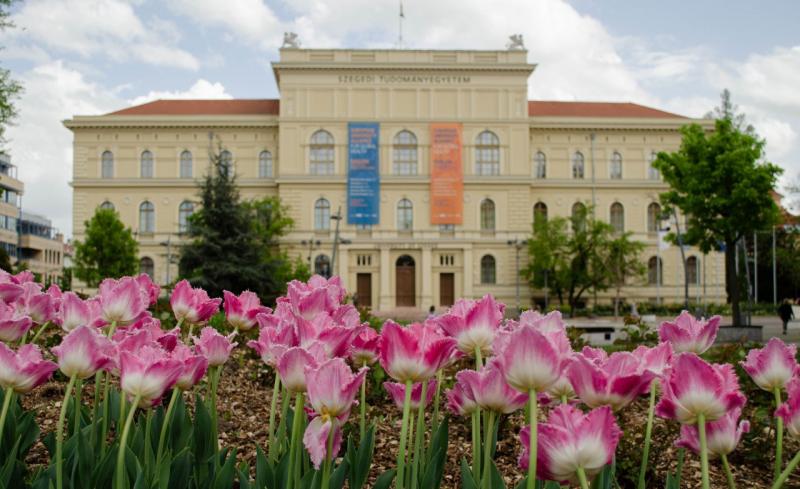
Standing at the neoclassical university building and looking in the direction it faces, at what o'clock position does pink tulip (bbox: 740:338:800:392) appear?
The pink tulip is roughly at 12 o'clock from the neoclassical university building.

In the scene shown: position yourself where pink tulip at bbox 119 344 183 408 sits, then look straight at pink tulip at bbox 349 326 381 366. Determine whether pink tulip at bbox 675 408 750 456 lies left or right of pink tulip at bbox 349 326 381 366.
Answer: right

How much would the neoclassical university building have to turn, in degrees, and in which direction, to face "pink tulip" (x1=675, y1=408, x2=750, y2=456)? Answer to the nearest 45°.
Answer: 0° — it already faces it

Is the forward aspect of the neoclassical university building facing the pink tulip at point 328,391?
yes

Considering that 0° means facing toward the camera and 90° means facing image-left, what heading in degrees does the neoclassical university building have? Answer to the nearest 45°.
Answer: approximately 0°

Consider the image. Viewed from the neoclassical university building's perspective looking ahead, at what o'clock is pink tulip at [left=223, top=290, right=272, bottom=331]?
The pink tulip is roughly at 12 o'clock from the neoclassical university building.

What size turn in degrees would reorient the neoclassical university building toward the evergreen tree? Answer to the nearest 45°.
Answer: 0° — it already faces it

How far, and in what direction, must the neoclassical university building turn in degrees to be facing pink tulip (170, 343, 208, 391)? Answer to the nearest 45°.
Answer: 0° — it already faces it

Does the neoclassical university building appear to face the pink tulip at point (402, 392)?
yes

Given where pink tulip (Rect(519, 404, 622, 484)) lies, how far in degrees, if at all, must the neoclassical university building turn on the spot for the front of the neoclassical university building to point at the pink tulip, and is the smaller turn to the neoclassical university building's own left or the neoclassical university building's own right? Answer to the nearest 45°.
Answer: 0° — it already faces it

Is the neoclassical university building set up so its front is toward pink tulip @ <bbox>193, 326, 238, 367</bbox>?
yes

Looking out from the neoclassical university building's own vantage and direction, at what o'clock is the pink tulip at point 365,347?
The pink tulip is roughly at 12 o'clock from the neoclassical university building.
